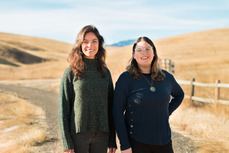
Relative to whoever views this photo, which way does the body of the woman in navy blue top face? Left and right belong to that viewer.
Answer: facing the viewer

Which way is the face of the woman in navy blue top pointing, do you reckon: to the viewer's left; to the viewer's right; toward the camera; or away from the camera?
toward the camera

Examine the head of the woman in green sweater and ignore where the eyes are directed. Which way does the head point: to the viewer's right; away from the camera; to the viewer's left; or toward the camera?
toward the camera
